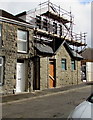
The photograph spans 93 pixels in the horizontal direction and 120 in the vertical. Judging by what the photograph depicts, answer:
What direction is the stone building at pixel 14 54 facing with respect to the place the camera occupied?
facing the viewer and to the right of the viewer
